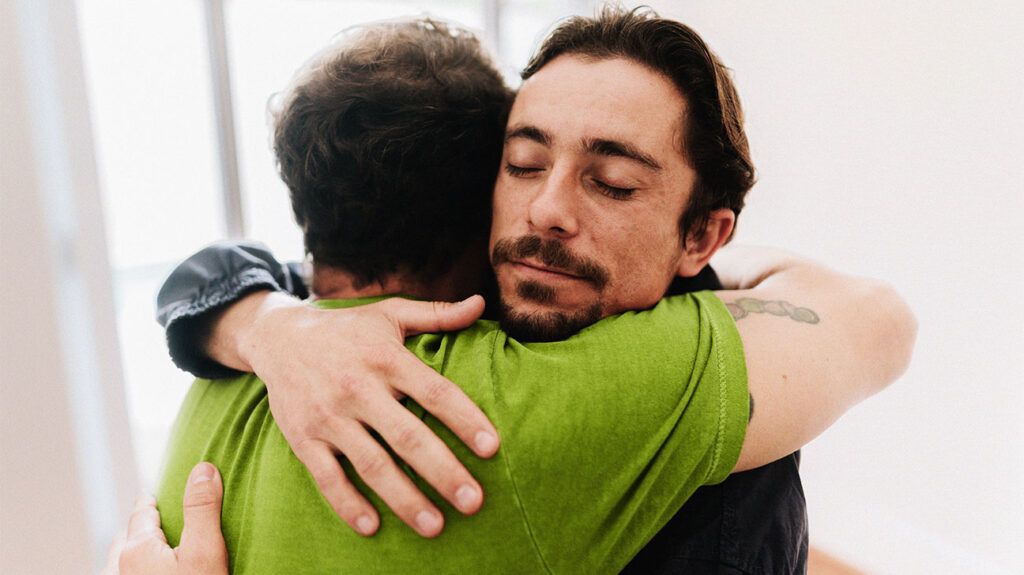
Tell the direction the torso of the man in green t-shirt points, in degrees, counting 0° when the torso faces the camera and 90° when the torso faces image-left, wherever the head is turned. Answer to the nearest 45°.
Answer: approximately 180°

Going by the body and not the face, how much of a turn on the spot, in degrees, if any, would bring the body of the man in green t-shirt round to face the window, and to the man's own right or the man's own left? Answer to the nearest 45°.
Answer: approximately 45° to the man's own left

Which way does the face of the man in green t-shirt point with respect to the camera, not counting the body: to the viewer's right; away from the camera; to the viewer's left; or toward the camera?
away from the camera
